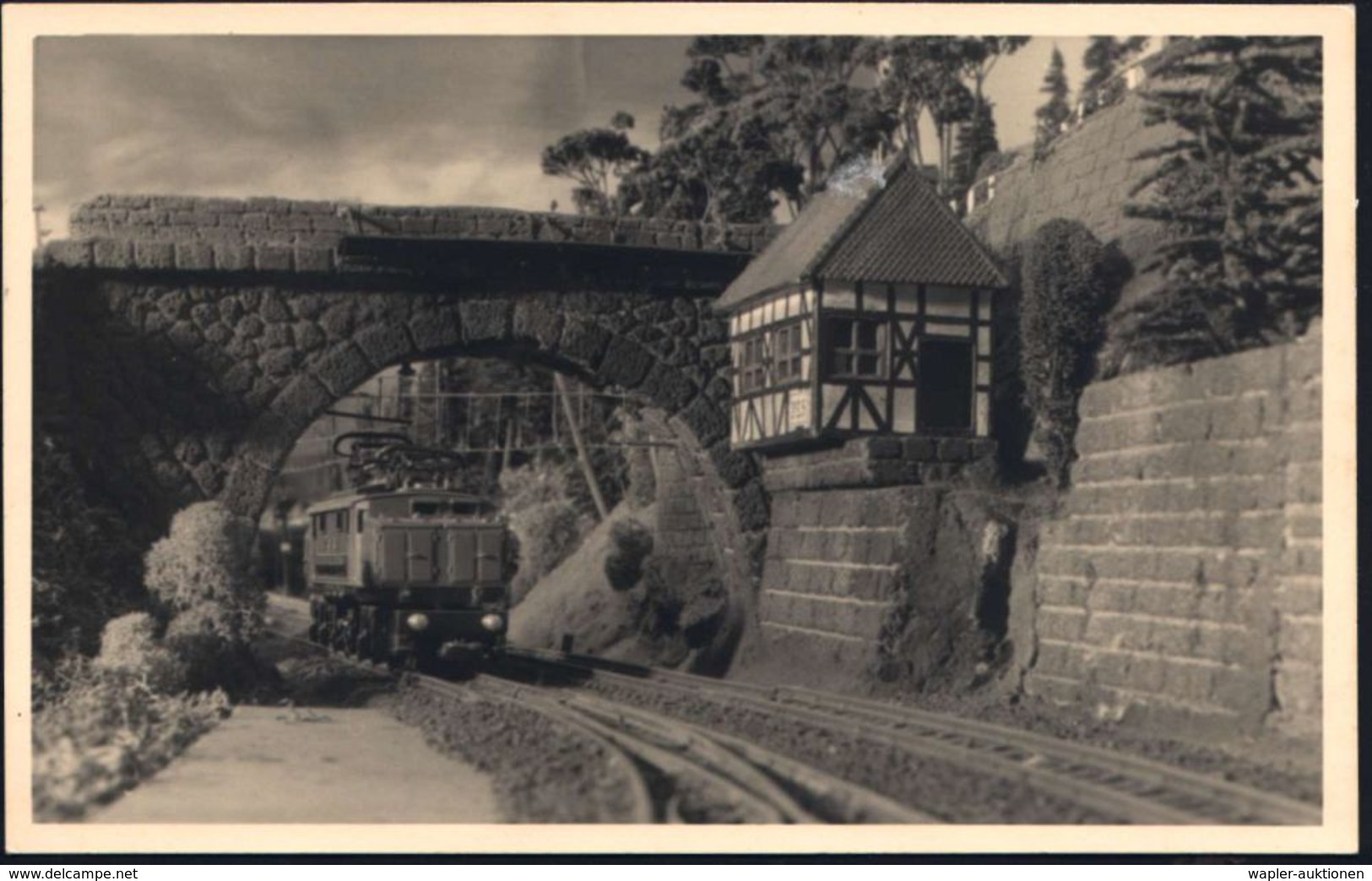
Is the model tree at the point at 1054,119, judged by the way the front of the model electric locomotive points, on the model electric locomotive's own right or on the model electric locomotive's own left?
on the model electric locomotive's own left

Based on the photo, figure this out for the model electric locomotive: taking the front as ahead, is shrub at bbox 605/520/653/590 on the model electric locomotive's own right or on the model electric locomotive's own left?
on the model electric locomotive's own left

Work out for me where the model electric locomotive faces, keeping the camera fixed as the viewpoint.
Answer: facing the viewer and to the right of the viewer

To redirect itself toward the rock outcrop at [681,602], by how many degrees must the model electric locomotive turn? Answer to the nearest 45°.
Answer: approximately 90° to its left

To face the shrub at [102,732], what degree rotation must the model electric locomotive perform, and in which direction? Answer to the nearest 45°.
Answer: approximately 45° to its right
